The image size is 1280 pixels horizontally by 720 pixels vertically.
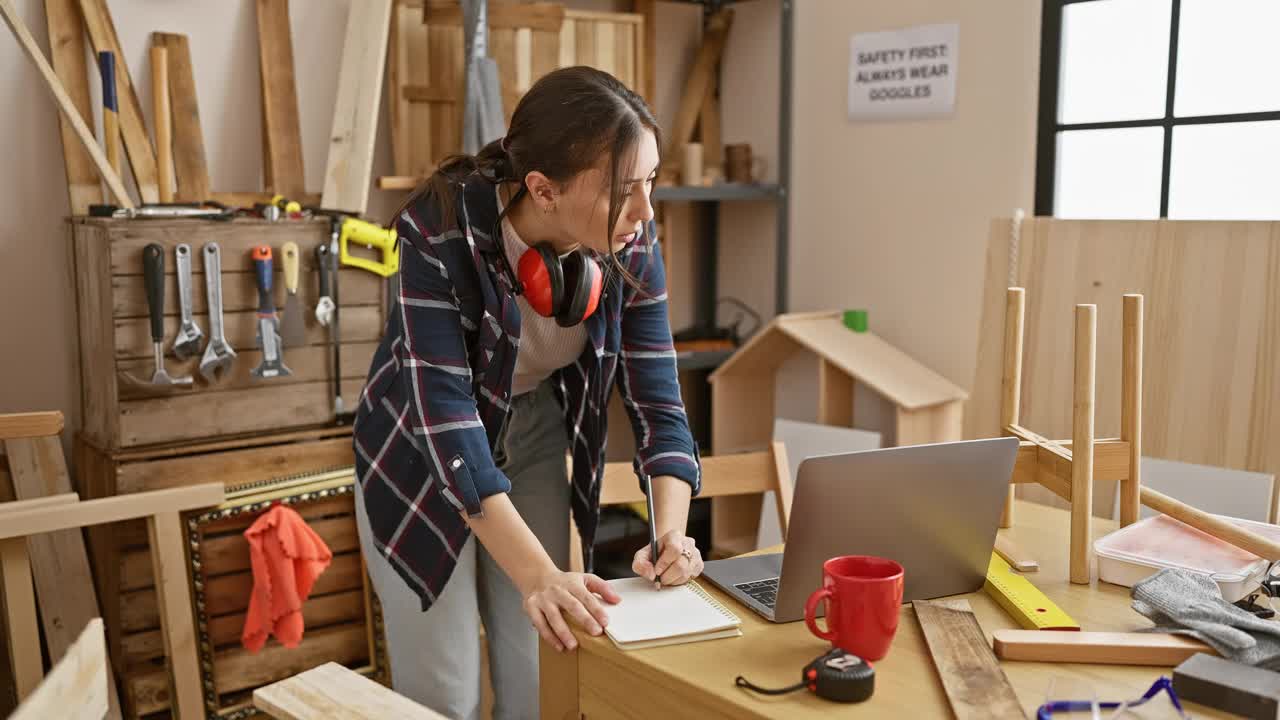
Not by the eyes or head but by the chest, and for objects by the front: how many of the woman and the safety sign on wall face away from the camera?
0

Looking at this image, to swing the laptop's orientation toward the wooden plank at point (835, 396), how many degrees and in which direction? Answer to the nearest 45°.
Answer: approximately 45° to its right

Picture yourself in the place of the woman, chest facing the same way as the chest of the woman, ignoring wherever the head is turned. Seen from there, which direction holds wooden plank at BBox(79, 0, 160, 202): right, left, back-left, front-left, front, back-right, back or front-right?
back

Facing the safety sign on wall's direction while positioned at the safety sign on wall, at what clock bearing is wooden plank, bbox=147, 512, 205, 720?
The wooden plank is roughly at 12 o'clock from the safety sign on wall.

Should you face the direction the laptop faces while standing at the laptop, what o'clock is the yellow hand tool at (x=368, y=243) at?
The yellow hand tool is roughly at 12 o'clock from the laptop.

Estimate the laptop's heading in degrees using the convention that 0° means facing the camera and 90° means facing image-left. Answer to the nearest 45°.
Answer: approximately 135°

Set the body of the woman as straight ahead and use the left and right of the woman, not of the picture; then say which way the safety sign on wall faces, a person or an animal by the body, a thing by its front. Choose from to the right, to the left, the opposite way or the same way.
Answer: to the right

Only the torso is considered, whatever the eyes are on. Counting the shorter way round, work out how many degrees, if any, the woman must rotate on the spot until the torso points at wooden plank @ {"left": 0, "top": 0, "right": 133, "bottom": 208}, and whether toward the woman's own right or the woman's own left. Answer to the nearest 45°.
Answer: approximately 180°

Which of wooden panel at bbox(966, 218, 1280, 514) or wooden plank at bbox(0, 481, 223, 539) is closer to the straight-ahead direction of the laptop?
the wooden plank

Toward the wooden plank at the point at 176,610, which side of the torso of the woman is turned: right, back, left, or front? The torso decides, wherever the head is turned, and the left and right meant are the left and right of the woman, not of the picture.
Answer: back

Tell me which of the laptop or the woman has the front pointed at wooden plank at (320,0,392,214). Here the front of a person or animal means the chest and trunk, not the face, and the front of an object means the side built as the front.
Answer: the laptop

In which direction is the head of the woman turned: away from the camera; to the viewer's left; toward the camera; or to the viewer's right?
to the viewer's right

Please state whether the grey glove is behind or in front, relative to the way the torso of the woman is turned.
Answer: in front

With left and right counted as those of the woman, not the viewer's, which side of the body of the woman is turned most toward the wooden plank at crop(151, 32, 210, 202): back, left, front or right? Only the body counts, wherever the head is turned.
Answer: back

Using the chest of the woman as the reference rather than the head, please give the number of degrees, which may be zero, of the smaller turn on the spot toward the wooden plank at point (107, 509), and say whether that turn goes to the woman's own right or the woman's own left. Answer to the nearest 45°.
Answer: approximately 180°

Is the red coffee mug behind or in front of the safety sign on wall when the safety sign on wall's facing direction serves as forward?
in front

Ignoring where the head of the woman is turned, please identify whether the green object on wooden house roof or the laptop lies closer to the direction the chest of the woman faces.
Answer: the laptop
